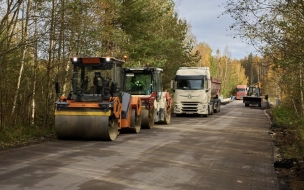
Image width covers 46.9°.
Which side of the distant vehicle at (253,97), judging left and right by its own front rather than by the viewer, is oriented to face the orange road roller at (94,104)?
front

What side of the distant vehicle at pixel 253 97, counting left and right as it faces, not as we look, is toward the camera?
front

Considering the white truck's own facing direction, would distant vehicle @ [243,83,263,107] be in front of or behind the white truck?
behind

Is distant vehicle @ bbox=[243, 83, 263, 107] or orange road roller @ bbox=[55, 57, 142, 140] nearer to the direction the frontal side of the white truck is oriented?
the orange road roller

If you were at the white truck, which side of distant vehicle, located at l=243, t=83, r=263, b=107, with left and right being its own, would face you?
front

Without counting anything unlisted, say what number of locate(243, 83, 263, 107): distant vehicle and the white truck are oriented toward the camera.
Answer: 2
